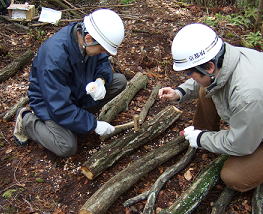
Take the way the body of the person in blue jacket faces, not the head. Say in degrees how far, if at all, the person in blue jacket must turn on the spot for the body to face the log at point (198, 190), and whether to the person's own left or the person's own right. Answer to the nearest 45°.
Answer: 0° — they already face it

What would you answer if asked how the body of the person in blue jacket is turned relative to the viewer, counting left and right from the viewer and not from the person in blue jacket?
facing the viewer and to the right of the viewer

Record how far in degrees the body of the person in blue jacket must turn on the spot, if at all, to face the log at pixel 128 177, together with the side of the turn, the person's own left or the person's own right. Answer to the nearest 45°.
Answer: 0° — they already face it

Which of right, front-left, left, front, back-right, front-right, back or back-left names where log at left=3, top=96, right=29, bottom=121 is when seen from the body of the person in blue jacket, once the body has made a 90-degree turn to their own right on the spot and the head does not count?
right

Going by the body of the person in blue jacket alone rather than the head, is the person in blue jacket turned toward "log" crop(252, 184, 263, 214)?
yes

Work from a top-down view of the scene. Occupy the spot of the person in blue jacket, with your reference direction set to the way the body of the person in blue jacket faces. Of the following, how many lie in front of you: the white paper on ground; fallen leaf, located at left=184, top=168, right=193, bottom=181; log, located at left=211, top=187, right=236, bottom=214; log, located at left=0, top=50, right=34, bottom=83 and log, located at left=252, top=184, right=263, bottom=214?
3

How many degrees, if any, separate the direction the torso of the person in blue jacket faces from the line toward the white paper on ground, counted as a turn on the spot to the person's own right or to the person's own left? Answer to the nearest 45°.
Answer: approximately 135° to the person's own left

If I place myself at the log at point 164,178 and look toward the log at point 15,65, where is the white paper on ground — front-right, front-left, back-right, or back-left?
front-right
